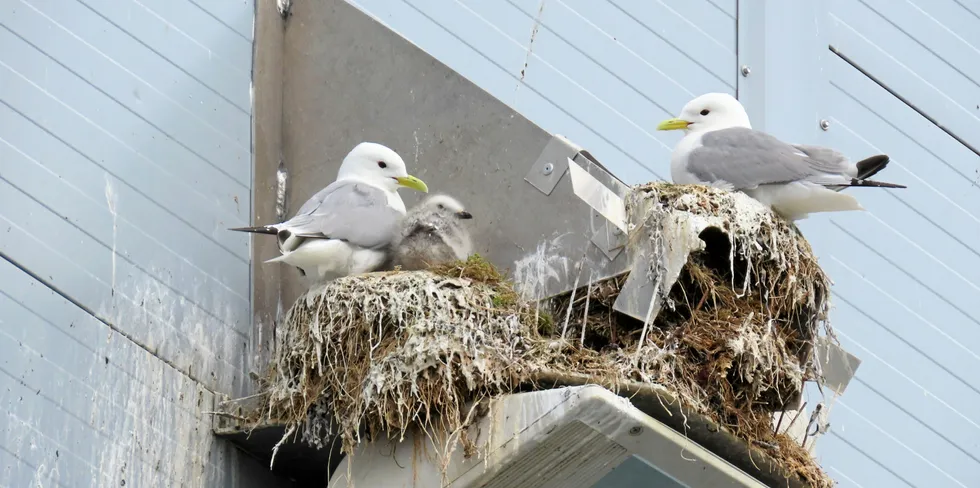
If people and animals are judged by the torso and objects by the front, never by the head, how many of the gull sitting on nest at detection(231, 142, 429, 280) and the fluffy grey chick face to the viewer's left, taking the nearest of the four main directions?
0

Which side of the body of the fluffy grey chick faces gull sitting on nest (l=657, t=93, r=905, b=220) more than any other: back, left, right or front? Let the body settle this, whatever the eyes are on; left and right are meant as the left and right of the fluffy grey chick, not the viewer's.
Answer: front

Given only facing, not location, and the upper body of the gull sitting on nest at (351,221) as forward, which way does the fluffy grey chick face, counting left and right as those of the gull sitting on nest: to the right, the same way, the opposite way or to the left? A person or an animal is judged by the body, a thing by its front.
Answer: the same way

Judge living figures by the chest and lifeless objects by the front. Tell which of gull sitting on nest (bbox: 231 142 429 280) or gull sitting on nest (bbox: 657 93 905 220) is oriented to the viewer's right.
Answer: gull sitting on nest (bbox: 231 142 429 280)

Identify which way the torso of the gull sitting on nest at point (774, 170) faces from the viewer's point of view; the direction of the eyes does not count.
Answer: to the viewer's left

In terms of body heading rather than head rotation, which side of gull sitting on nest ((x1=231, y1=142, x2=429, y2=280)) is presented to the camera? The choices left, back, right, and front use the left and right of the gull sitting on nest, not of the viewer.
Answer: right

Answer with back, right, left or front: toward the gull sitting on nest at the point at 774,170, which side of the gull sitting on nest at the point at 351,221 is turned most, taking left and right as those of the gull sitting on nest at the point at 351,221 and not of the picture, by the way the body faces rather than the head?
front

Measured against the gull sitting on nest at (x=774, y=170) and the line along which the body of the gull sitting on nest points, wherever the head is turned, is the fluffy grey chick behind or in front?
in front

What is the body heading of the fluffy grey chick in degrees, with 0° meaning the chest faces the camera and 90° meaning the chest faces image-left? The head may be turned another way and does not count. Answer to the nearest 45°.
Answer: approximately 270°

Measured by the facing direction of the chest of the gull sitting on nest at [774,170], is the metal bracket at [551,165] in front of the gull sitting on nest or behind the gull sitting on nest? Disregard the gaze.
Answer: in front

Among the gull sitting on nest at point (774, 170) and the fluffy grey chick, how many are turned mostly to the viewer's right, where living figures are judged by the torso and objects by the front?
1
